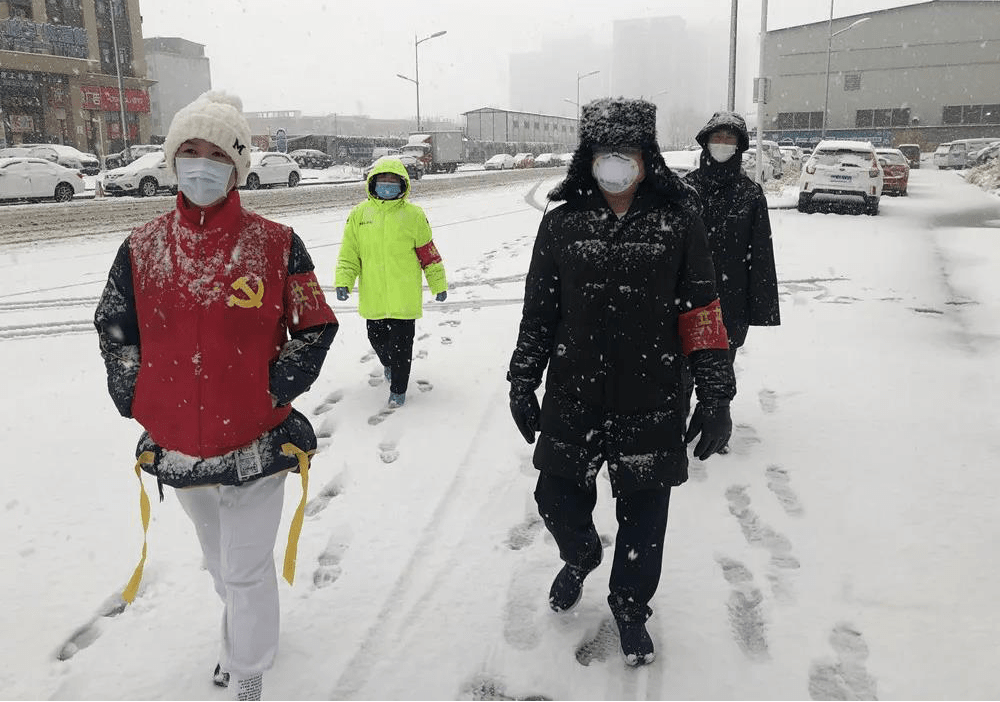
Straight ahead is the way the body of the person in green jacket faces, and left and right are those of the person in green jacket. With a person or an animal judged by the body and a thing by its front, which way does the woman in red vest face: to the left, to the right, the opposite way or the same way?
the same way

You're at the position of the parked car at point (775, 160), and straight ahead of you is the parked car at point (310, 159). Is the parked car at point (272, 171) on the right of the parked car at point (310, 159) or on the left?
left

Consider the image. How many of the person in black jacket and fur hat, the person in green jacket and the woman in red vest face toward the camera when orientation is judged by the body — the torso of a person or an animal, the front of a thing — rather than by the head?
3

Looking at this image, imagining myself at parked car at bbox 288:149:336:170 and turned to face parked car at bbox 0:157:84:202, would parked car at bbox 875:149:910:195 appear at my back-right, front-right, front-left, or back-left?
front-left

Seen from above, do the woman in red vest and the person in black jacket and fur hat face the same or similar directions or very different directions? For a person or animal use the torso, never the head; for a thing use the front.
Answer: same or similar directions

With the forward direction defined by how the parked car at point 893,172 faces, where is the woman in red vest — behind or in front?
behind

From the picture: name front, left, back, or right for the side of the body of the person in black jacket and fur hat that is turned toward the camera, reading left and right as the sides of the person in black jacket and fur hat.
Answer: front

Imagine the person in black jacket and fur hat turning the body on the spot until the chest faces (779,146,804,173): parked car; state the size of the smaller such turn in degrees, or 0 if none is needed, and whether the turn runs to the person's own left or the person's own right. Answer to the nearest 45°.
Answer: approximately 180°

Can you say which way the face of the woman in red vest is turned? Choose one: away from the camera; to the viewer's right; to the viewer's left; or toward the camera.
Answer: toward the camera

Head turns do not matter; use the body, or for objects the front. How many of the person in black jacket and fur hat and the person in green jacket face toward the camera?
2

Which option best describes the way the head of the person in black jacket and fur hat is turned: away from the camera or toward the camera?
toward the camera

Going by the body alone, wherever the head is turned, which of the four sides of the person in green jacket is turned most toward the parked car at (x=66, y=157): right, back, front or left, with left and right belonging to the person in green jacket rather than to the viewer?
back

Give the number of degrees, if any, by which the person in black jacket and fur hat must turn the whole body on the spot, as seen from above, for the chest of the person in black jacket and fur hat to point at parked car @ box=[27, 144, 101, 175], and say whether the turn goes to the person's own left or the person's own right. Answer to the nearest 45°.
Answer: approximately 135° to the person's own right
